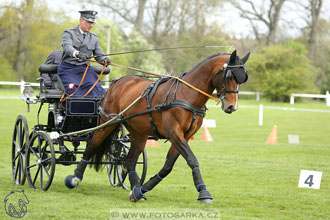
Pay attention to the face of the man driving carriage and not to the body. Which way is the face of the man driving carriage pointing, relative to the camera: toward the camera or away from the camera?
toward the camera

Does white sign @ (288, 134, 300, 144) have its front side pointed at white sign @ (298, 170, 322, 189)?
yes

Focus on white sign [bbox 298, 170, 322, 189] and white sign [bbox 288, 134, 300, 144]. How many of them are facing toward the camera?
2

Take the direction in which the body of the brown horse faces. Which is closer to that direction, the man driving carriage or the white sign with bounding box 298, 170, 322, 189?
the white sign

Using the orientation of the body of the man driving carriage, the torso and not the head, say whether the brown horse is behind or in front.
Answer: in front

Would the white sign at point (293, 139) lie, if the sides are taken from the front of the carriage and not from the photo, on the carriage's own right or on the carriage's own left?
on the carriage's own left

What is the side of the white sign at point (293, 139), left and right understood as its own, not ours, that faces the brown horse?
front

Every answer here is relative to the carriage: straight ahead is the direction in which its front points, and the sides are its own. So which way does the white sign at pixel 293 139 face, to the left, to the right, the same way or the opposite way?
to the right

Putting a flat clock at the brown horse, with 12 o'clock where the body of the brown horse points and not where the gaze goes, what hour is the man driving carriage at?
The man driving carriage is roughly at 6 o'clock from the brown horse.

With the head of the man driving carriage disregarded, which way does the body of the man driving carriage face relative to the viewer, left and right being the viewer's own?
facing the viewer and to the right of the viewer

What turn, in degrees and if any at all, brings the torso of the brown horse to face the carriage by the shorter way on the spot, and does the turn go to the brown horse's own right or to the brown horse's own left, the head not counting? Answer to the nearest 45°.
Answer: approximately 180°

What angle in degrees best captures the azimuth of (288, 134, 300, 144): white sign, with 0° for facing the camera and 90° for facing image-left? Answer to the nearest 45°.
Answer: approximately 0°

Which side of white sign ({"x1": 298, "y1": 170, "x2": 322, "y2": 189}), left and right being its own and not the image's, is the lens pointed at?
front

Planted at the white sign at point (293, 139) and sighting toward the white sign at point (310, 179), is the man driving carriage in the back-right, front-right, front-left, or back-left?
front-right

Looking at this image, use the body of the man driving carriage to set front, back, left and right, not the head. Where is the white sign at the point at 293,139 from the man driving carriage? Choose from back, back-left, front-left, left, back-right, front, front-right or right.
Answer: left

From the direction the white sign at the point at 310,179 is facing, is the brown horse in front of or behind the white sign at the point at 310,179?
in front

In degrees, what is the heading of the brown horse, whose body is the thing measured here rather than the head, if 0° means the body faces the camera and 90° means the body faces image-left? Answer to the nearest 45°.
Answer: approximately 315°

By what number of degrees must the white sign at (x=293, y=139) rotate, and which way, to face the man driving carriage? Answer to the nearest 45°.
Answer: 0° — it already faces them
